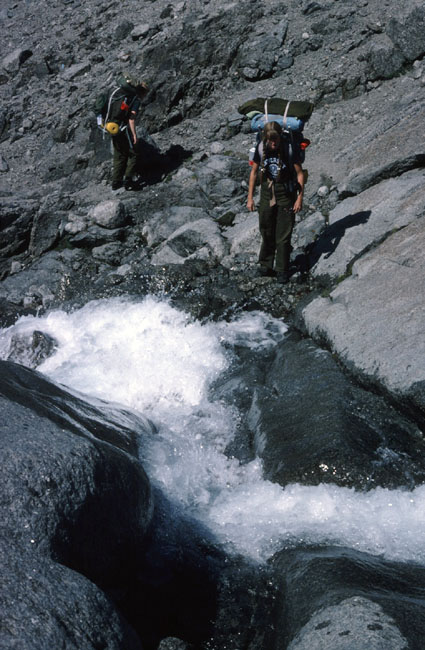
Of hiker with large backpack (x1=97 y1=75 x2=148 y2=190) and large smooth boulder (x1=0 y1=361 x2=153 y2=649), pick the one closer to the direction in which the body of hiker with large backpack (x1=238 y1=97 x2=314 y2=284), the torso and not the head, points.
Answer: the large smooth boulder

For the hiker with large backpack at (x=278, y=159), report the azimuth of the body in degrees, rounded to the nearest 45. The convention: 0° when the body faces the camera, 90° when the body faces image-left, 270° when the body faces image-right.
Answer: approximately 0°

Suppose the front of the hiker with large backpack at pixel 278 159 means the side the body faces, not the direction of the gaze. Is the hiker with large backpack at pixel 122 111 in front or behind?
behind

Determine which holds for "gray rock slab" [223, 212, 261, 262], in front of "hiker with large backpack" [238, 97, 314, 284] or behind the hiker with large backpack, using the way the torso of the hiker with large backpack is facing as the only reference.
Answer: behind

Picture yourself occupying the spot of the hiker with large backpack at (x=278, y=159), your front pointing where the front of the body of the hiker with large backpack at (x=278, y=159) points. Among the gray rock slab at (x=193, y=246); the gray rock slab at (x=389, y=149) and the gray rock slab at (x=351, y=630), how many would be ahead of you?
1

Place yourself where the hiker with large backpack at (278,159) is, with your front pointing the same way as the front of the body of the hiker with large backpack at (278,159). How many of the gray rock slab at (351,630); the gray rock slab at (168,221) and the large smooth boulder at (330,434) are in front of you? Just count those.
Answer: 2

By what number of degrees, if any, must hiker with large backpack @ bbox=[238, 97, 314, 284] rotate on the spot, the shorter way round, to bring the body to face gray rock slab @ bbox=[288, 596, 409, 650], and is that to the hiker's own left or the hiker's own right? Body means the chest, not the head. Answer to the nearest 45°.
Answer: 0° — they already face it

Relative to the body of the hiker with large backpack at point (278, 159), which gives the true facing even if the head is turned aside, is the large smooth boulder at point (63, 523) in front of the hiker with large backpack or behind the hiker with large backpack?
in front

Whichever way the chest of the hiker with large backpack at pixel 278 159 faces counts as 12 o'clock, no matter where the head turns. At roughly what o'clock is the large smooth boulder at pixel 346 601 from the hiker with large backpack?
The large smooth boulder is roughly at 12 o'clock from the hiker with large backpack.

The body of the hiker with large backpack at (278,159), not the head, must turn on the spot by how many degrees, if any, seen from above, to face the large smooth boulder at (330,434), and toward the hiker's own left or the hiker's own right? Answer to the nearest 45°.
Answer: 0° — they already face it
